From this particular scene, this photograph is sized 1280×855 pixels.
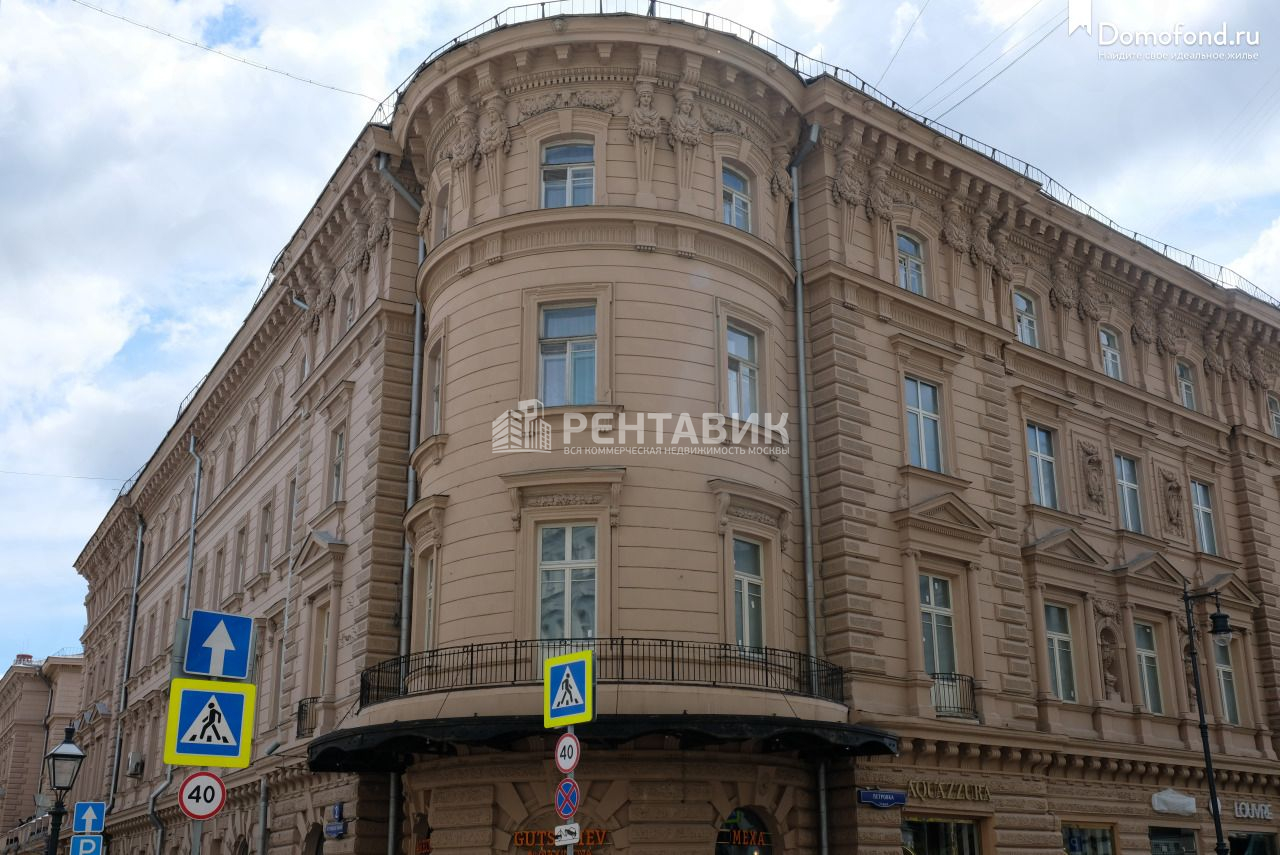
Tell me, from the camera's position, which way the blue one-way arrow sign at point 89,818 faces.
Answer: facing the viewer

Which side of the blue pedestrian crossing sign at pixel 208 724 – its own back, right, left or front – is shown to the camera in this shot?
front

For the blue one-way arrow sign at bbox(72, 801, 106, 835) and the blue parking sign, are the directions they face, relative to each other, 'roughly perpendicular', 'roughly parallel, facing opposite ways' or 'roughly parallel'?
roughly parallel

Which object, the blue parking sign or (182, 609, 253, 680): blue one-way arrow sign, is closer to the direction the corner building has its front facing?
the blue one-way arrow sign

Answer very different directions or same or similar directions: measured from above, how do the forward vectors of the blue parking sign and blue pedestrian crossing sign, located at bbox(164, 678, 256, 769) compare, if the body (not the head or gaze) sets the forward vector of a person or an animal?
same or similar directions

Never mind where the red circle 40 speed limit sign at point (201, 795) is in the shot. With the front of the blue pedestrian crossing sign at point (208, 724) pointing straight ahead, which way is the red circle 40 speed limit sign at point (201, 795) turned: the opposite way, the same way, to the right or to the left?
the same way

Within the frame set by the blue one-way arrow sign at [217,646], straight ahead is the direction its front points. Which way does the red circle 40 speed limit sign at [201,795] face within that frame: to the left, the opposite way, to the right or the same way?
the same way

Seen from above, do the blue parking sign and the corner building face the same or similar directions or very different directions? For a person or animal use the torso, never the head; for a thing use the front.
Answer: same or similar directions

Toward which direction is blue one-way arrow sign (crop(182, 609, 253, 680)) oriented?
toward the camera

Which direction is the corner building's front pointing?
toward the camera

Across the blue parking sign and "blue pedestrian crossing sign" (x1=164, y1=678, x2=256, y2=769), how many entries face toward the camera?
2
